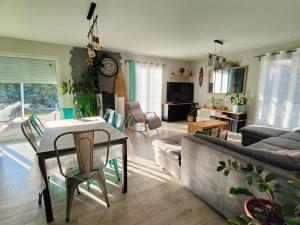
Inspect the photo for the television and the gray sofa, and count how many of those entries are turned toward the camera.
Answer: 1

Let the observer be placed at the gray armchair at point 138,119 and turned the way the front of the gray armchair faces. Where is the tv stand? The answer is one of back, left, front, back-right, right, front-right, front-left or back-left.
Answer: left

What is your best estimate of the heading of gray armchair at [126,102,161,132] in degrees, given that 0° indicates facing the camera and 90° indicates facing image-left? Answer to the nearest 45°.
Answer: approximately 315°

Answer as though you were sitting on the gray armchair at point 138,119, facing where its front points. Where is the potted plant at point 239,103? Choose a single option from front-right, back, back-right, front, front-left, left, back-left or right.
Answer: front-left

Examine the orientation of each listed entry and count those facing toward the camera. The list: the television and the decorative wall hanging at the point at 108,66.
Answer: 2

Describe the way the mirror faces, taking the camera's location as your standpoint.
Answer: facing the viewer and to the left of the viewer

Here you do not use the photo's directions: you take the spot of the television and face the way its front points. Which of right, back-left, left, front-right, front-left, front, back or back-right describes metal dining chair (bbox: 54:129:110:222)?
front

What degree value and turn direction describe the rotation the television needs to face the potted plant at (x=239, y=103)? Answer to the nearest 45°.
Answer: approximately 45° to its left

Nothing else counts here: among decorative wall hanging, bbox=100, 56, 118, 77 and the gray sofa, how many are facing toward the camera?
1

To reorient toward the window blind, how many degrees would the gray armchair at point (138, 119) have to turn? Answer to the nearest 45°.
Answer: approximately 135° to its right

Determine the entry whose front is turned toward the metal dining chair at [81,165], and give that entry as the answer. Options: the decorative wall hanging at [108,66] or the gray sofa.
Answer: the decorative wall hanging

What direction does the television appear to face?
toward the camera

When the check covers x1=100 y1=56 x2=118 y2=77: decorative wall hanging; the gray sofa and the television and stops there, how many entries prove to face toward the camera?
2

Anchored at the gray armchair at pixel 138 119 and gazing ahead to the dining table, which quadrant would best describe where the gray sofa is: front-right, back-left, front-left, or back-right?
front-left

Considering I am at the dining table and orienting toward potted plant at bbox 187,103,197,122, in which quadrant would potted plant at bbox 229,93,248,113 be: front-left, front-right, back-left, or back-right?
front-right

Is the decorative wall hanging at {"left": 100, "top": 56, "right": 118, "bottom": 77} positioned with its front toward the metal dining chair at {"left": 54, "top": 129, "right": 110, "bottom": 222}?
yes
